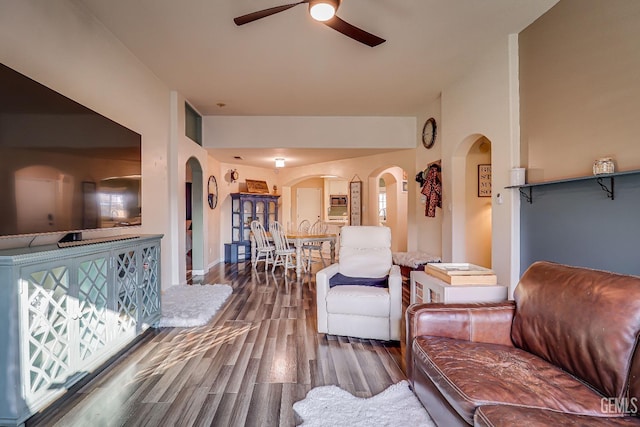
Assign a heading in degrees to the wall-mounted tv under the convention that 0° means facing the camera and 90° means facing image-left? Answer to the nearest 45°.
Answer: approximately 315°

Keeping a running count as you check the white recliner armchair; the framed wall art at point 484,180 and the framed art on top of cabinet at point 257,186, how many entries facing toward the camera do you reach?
3

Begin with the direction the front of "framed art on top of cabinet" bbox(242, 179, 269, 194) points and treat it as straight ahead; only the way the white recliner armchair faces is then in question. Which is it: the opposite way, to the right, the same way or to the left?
the same way

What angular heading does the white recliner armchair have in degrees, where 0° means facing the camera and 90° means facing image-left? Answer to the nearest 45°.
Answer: approximately 0°

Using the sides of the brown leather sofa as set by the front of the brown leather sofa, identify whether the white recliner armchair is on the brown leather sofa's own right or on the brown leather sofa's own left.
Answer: on the brown leather sofa's own right

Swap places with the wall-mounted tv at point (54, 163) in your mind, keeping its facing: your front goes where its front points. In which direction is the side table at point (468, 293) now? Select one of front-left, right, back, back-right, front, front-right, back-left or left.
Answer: front

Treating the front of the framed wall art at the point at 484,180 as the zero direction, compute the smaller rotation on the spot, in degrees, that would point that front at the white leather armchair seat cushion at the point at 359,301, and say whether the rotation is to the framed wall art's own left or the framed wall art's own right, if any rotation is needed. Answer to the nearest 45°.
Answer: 0° — it already faces it

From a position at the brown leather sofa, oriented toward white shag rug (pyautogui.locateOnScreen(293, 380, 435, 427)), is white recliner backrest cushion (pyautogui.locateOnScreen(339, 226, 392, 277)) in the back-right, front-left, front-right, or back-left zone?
front-right

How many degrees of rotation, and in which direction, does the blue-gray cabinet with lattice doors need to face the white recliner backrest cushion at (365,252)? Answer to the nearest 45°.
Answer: approximately 45° to its left

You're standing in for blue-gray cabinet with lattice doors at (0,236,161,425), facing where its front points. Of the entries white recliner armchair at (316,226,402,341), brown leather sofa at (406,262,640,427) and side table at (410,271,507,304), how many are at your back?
0

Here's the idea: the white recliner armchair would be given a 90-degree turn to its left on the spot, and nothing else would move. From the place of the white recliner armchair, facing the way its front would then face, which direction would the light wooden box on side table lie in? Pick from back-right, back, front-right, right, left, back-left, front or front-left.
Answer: front-right

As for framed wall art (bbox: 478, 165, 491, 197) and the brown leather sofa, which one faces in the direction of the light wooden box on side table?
the framed wall art

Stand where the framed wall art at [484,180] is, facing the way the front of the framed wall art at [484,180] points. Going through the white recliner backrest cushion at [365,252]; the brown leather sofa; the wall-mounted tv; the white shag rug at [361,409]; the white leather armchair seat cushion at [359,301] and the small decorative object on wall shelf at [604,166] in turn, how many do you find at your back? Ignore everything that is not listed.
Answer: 0

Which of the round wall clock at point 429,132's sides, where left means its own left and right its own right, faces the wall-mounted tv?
front

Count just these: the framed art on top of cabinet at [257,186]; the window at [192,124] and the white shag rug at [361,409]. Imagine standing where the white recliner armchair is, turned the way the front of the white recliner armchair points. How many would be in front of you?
1

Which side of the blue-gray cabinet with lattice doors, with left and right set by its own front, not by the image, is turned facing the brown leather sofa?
front

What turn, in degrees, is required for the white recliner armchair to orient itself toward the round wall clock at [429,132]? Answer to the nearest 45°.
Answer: approximately 135° to its left

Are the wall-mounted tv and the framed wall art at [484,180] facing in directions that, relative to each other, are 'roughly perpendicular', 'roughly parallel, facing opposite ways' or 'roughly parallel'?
roughly perpendicular

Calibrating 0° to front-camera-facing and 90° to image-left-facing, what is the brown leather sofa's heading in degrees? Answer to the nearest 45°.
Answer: approximately 45°

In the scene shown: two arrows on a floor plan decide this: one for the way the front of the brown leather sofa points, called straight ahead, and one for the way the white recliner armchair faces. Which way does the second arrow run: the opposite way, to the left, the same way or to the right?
to the left

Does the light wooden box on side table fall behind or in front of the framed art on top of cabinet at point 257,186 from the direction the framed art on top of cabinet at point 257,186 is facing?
in front

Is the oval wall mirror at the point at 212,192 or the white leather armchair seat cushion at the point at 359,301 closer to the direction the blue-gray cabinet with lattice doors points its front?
the white leather armchair seat cushion

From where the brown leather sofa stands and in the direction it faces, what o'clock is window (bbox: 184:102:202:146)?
The window is roughly at 2 o'clock from the brown leather sofa.

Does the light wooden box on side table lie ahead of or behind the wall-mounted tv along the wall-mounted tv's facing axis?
ahead
